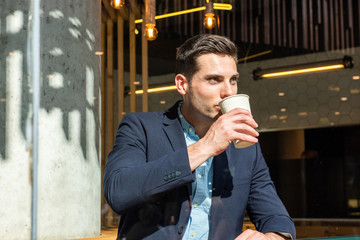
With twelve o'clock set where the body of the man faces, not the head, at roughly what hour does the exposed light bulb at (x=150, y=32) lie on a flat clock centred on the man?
The exposed light bulb is roughly at 7 o'clock from the man.

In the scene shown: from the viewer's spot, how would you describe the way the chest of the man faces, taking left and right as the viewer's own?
facing the viewer and to the right of the viewer

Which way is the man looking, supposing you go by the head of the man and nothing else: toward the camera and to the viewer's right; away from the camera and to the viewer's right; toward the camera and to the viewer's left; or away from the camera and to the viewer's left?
toward the camera and to the viewer's right

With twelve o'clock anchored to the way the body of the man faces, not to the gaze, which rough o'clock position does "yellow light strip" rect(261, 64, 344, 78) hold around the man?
The yellow light strip is roughly at 8 o'clock from the man.

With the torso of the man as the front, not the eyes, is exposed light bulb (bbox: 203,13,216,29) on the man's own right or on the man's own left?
on the man's own left

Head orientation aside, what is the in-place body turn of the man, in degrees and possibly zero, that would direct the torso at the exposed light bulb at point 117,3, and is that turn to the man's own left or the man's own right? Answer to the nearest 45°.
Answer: approximately 135° to the man's own left
